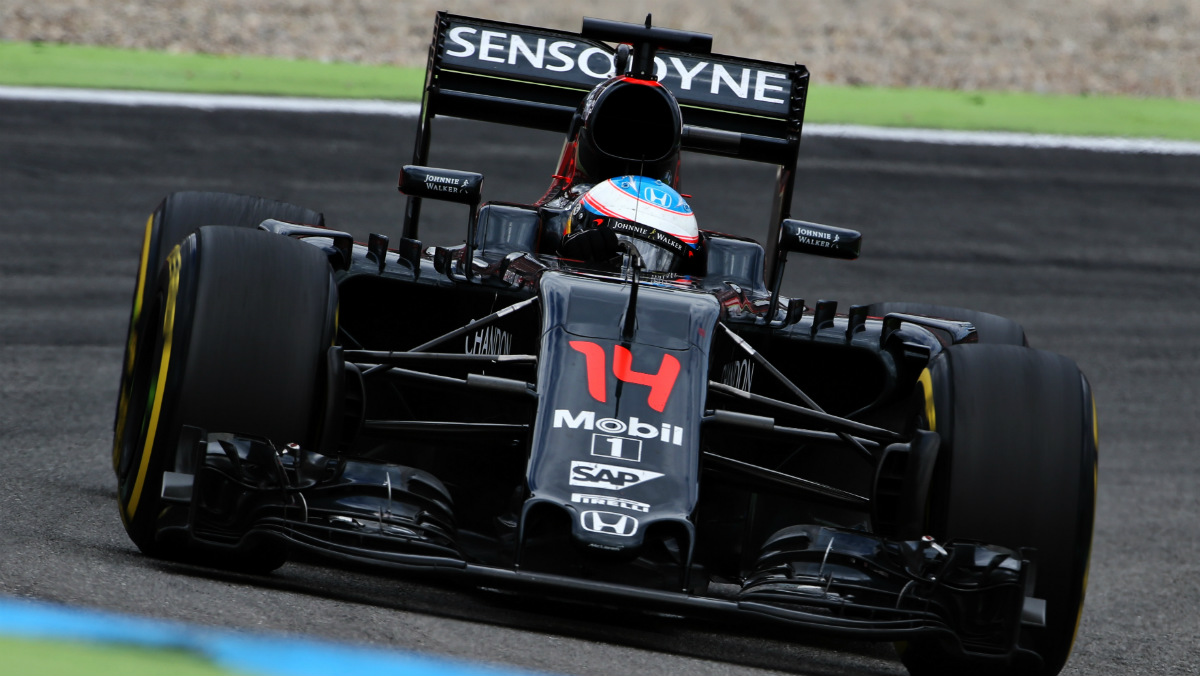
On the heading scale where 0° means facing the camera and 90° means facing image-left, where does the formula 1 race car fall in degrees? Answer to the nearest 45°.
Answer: approximately 0°
